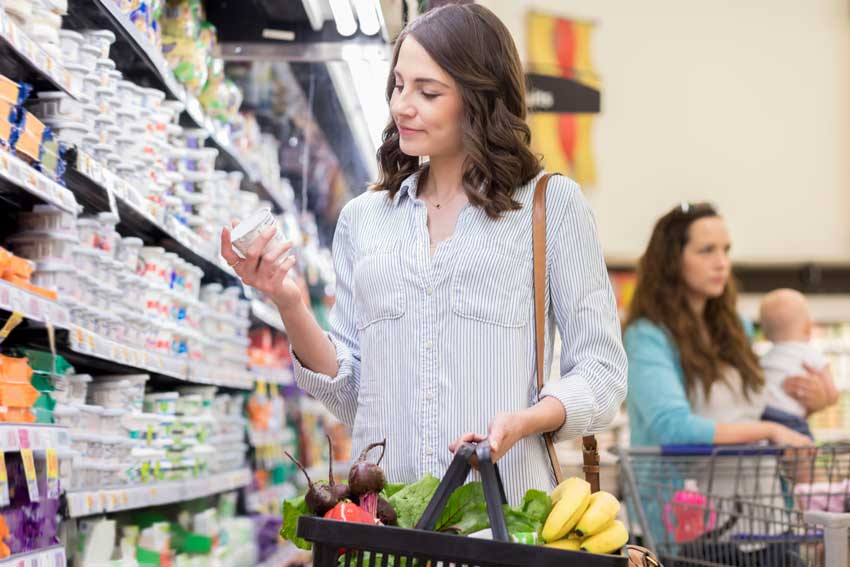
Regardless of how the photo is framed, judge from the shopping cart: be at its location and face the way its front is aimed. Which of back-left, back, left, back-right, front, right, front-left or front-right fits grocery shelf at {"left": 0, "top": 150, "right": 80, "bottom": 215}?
front-left

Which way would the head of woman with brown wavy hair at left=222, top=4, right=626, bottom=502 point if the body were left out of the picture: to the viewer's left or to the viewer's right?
to the viewer's left

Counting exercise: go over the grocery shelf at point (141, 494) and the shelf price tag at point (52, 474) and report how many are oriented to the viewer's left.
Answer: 0

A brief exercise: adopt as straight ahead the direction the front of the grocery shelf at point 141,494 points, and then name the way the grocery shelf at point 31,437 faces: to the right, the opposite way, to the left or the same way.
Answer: the same way

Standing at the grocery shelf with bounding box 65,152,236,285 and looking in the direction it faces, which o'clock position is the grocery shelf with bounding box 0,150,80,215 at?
the grocery shelf with bounding box 0,150,80,215 is roughly at 2 o'clock from the grocery shelf with bounding box 65,152,236,285.

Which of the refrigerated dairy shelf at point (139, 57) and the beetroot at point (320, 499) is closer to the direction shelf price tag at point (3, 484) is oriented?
the beetroot

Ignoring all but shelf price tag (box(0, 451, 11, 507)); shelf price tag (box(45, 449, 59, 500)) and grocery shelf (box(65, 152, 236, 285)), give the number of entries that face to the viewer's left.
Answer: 0

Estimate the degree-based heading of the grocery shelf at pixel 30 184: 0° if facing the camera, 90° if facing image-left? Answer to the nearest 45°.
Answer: approximately 315°

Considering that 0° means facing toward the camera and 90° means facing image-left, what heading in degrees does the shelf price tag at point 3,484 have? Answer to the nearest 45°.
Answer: approximately 315°

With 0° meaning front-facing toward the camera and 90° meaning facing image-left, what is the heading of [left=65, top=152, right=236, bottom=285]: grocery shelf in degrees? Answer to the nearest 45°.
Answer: approximately 315°

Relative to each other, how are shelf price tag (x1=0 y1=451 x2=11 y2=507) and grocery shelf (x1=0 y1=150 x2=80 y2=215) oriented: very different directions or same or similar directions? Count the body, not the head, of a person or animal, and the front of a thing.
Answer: same or similar directions
